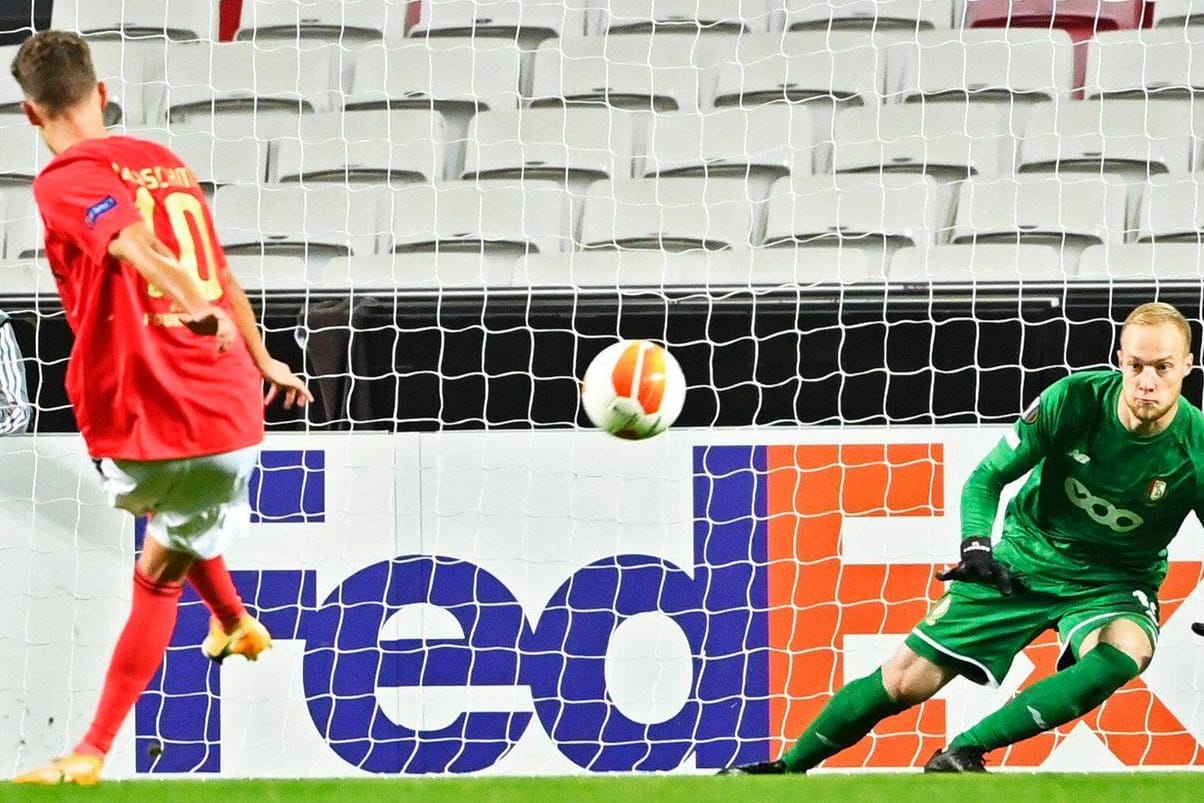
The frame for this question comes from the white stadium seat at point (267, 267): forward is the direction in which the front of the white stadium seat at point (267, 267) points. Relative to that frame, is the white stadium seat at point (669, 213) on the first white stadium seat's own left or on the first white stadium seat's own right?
on the first white stadium seat's own left

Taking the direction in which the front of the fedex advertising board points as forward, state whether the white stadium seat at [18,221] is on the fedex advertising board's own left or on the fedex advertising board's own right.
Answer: on the fedex advertising board's own right

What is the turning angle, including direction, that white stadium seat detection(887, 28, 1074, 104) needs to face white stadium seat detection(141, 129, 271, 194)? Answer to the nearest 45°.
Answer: approximately 90° to its right

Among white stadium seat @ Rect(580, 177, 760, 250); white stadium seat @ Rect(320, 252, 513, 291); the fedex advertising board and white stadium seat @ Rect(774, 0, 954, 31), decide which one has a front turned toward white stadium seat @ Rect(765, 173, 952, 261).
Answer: white stadium seat @ Rect(774, 0, 954, 31)

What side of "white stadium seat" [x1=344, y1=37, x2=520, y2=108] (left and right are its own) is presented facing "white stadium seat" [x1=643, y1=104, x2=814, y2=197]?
left

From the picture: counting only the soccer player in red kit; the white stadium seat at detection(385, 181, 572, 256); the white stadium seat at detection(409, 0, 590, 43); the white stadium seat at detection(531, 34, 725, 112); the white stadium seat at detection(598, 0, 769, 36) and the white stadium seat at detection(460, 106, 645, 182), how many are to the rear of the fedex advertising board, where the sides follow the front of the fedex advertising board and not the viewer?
5

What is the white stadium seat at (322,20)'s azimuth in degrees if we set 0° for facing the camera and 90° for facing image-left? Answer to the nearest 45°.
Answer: approximately 0°

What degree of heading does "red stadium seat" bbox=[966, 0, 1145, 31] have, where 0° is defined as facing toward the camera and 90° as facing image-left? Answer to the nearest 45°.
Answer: approximately 0°

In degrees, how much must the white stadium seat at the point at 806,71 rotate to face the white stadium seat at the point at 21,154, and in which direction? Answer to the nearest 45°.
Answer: approximately 90° to its right

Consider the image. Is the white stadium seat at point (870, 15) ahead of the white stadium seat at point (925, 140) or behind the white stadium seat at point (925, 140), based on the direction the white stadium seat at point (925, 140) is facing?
behind

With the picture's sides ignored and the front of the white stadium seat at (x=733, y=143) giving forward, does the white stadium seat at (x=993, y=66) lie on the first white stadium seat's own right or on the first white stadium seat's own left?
on the first white stadium seat's own left
